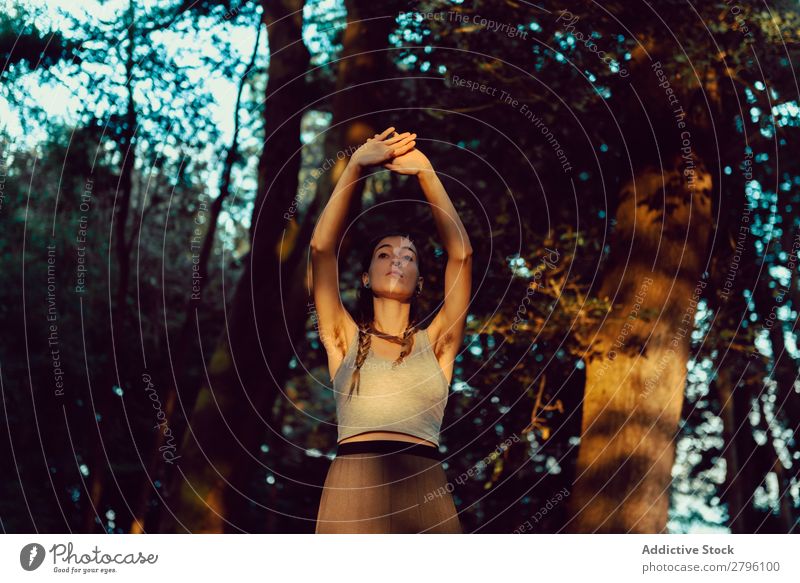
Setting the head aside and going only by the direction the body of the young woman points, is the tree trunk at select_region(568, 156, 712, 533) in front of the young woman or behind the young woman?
behind

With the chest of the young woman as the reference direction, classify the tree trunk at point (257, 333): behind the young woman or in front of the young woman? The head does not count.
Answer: behind

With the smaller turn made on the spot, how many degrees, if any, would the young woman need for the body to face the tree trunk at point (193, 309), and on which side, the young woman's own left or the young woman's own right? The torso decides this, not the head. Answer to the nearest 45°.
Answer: approximately 180°

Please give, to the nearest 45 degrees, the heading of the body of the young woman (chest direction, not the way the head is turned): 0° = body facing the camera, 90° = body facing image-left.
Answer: approximately 0°
